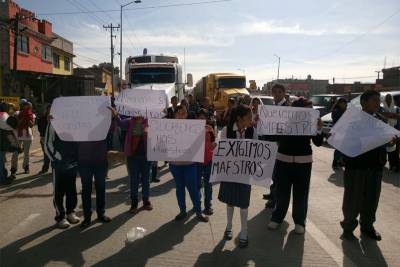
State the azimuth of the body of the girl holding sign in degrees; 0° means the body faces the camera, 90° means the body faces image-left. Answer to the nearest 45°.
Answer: approximately 0°

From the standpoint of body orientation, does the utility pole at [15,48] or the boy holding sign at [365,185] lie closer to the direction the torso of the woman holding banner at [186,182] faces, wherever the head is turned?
the boy holding sign

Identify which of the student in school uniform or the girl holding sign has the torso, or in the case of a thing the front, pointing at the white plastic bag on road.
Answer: the girl holding sign

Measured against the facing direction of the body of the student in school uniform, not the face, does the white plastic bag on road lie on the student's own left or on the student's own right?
on the student's own right

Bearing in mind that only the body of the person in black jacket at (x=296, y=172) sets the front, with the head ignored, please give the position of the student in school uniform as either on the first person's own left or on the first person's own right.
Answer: on the first person's own right

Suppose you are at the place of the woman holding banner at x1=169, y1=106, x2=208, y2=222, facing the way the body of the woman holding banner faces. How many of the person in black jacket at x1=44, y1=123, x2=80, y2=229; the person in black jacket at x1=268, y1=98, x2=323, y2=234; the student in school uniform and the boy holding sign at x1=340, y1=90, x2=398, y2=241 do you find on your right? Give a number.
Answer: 1

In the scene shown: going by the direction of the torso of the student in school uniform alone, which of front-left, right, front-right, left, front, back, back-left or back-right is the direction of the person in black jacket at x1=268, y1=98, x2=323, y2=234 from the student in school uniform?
back-left

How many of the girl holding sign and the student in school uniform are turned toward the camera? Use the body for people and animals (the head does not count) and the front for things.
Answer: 2

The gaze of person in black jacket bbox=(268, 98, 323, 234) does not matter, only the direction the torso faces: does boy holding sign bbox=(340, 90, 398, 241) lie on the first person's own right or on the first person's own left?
on the first person's own left

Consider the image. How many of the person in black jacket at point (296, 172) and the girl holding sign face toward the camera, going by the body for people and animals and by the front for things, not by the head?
2

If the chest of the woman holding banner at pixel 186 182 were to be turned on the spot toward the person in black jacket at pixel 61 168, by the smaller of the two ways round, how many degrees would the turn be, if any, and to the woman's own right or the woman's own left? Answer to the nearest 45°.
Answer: approximately 90° to the woman's own right

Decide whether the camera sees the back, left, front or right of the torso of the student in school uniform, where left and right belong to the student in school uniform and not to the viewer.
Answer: front

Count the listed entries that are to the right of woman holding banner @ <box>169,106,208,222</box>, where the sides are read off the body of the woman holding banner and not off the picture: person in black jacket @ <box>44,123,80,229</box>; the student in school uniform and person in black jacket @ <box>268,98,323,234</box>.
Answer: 1

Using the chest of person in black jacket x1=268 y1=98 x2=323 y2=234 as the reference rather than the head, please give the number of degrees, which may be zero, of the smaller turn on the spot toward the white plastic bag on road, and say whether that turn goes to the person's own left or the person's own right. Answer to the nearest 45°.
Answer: approximately 90° to the person's own right

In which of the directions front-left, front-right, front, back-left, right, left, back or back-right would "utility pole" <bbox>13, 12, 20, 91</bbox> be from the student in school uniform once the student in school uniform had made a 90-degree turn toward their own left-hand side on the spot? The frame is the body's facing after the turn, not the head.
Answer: back-left

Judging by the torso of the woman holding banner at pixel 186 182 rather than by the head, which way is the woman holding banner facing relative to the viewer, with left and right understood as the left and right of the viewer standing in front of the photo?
facing the viewer

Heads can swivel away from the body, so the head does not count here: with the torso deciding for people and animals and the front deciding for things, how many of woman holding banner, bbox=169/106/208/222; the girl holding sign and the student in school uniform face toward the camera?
3
